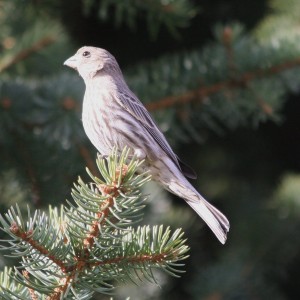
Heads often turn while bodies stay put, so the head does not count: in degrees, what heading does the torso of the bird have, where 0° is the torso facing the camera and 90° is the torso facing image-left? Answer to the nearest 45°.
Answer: approximately 90°
